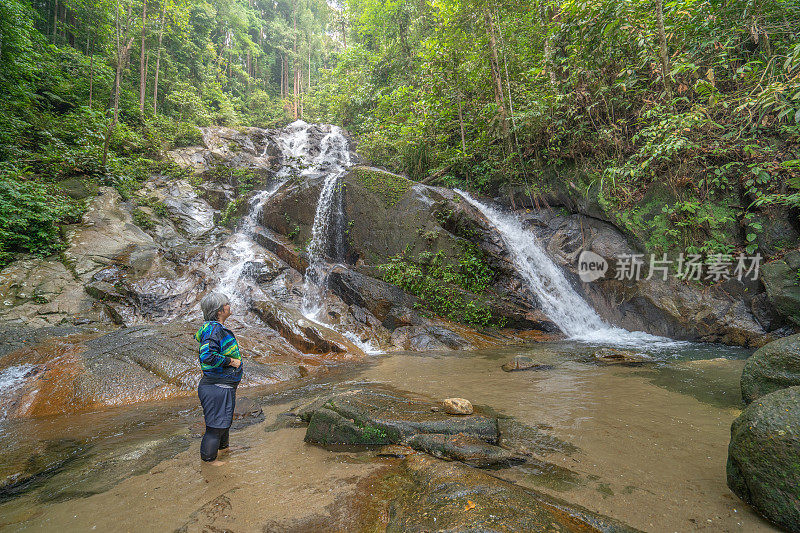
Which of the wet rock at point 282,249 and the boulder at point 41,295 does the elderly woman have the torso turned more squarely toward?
the wet rock

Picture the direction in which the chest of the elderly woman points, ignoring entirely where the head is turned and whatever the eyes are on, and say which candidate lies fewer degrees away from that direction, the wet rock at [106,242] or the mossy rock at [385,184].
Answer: the mossy rock

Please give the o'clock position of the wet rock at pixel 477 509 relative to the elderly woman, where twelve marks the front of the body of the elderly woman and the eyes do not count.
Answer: The wet rock is roughly at 2 o'clock from the elderly woman.

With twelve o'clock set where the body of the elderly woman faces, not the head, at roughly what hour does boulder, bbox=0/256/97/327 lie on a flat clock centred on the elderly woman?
The boulder is roughly at 8 o'clock from the elderly woman.

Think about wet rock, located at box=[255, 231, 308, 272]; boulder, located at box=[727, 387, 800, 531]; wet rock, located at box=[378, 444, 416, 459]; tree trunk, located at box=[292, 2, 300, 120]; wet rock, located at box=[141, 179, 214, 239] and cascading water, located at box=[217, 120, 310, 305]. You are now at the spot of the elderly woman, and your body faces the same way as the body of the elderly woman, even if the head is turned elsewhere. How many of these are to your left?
4

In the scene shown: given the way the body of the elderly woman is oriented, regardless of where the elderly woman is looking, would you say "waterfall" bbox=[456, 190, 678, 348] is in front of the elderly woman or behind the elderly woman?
in front

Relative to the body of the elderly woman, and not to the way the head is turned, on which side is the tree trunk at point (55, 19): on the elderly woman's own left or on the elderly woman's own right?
on the elderly woman's own left

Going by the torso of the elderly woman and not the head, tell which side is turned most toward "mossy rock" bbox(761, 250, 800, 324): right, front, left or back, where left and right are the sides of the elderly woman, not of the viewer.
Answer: front

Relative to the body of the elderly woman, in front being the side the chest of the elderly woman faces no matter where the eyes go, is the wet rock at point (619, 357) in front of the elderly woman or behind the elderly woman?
in front

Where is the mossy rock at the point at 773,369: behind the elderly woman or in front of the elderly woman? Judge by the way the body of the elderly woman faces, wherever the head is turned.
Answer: in front

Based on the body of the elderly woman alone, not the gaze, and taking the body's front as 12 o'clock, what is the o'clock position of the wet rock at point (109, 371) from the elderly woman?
The wet rock is roughly at 8 o'clock from the elderly woman.

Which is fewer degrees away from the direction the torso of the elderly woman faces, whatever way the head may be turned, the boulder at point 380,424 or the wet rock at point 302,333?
the boulder

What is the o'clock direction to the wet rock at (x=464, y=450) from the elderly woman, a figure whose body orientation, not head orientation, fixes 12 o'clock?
The wet rock is roughly at 1 o'clock from the elderly woman.

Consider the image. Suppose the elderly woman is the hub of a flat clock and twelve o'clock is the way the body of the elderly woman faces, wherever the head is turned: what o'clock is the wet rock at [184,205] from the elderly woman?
The wet rock is roughly at 9 o'clock from the elderly woman.

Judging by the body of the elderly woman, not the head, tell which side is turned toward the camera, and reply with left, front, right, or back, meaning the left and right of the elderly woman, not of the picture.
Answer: right

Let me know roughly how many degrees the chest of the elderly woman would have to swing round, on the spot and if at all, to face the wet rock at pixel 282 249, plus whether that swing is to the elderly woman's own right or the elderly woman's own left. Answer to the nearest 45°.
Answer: approximately 90° to the elderly woman's own left
